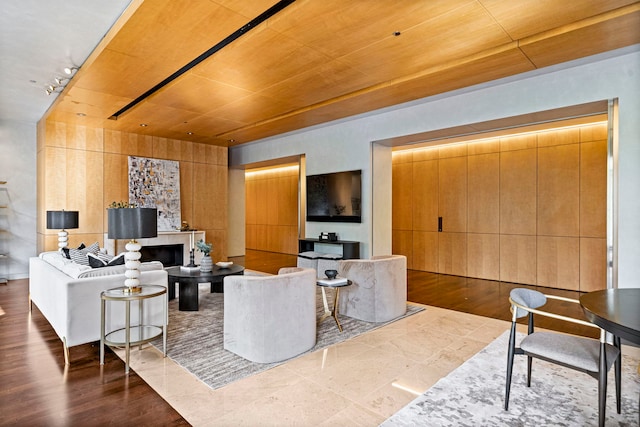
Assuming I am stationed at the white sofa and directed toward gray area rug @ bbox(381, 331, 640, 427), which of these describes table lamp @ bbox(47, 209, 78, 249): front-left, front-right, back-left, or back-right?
back-left

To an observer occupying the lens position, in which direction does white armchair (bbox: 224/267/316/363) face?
facing away from the viewer and to the left of the viewer

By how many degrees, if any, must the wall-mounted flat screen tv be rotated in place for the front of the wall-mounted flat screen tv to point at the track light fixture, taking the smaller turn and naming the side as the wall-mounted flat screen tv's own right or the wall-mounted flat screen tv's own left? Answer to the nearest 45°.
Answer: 0° — it already faces it

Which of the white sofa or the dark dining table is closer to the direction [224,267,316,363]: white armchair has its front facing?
the white sofa

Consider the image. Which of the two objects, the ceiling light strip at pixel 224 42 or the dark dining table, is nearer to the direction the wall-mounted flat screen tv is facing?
the ceiling light strip

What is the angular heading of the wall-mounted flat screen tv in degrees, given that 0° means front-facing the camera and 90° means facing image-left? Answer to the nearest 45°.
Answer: approximately 45°

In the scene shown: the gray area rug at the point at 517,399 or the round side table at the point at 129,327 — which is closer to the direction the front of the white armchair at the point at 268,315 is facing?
the round side table

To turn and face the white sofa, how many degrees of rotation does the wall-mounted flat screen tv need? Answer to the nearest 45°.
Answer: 0° — it already faces it

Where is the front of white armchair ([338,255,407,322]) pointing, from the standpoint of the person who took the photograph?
facing away from the viewer and to the left of the viewer
